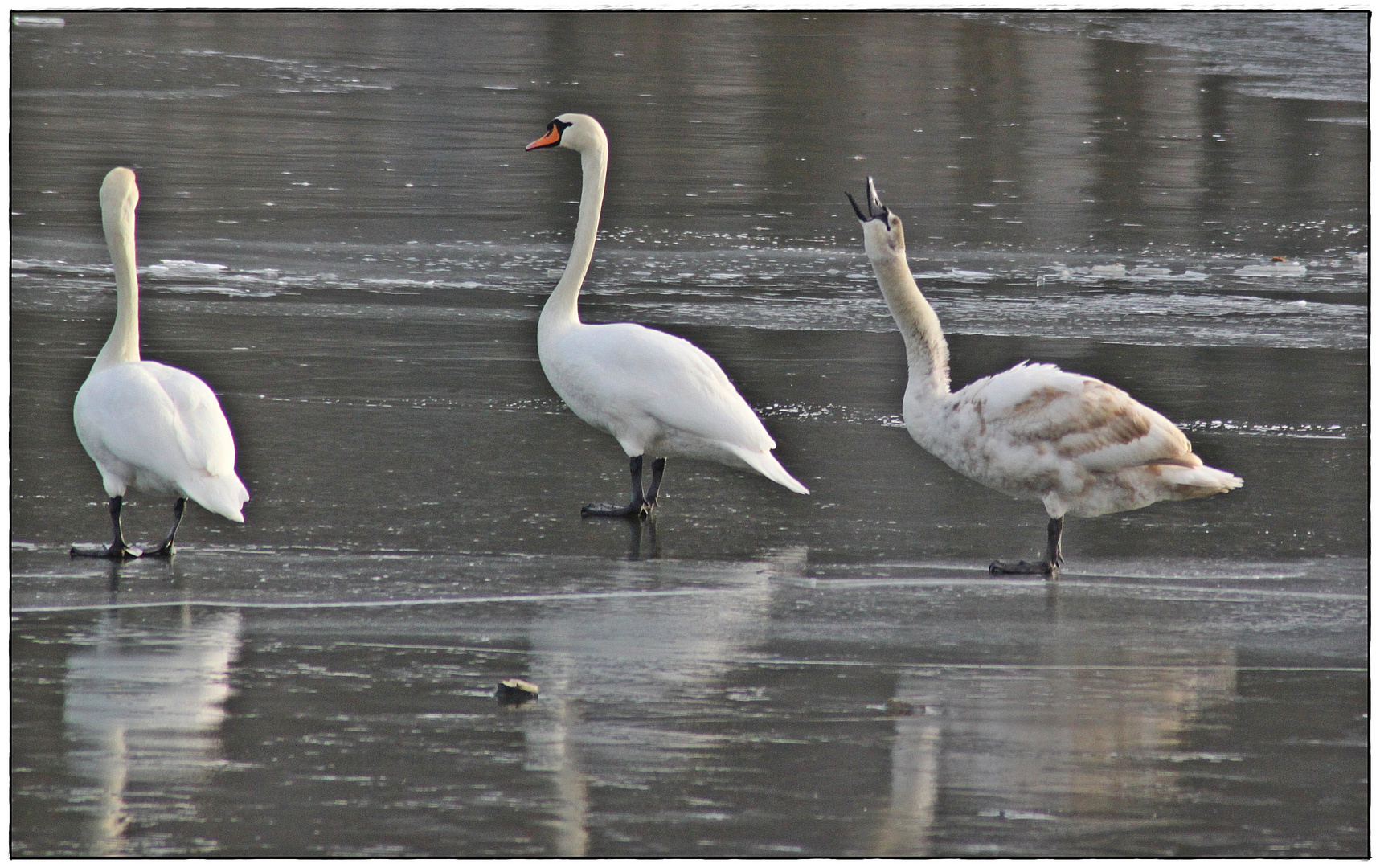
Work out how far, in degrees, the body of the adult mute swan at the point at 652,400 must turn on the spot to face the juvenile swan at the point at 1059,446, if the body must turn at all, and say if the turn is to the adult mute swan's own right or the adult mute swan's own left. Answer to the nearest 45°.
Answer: approximately 135° to the adult mute swan's own left

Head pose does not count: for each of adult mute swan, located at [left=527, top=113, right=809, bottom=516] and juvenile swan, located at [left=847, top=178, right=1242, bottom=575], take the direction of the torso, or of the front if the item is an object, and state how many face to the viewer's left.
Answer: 2

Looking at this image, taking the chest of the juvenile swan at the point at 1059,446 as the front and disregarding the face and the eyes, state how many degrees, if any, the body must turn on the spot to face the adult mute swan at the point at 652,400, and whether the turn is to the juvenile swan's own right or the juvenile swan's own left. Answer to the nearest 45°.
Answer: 0° — it already faces it

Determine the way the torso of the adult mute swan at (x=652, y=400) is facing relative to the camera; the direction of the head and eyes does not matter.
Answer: to the viewer's left

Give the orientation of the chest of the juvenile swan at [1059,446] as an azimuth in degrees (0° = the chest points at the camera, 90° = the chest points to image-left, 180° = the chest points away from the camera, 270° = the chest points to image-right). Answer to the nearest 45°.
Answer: approximately 90°
